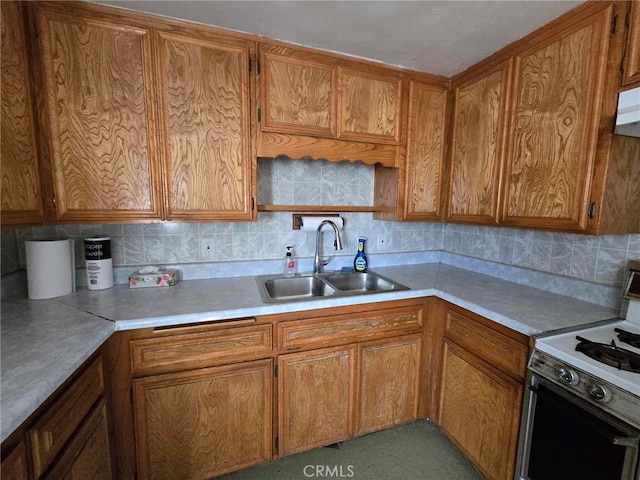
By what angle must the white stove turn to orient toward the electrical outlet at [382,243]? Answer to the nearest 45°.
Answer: approximately 90° to its right

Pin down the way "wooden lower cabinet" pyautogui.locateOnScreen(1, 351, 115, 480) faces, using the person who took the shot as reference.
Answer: facing to the right of the viewer

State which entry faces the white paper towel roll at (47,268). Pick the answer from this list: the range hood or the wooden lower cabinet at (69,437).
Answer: the range hood

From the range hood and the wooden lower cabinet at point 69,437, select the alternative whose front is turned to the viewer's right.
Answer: the wooden lower cabinet

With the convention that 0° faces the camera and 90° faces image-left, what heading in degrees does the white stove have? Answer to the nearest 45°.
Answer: approximately 45°

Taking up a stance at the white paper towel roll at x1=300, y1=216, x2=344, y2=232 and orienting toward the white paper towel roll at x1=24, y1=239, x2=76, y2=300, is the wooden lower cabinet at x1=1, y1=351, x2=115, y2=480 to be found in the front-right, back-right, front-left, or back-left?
front-left

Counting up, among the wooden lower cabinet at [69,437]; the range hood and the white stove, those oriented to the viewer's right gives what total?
1

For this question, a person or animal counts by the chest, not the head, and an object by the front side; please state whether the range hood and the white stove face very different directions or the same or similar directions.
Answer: same or similar directions

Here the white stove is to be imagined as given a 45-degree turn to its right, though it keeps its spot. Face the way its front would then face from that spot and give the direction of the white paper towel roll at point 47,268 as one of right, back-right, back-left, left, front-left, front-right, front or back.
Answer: front-left

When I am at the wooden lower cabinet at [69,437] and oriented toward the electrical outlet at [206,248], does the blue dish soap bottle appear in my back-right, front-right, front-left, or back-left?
front-right

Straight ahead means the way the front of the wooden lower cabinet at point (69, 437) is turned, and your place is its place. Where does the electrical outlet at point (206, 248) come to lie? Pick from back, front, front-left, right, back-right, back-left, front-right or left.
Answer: front-left

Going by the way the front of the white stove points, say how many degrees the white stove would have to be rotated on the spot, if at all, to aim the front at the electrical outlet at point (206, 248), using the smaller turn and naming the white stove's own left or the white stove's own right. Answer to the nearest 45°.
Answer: approximately 45° to the white stove's own right

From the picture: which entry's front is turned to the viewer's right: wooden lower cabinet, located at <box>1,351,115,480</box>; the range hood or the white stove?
the wooden lower cabinet

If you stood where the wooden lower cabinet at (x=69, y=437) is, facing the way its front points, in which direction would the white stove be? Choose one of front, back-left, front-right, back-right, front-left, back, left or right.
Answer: front-right

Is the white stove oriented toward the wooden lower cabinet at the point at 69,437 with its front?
yes

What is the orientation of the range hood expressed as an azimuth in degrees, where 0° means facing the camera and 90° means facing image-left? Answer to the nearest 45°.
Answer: approximately 45°

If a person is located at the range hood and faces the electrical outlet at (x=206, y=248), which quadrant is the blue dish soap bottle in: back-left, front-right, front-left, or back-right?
front-right
